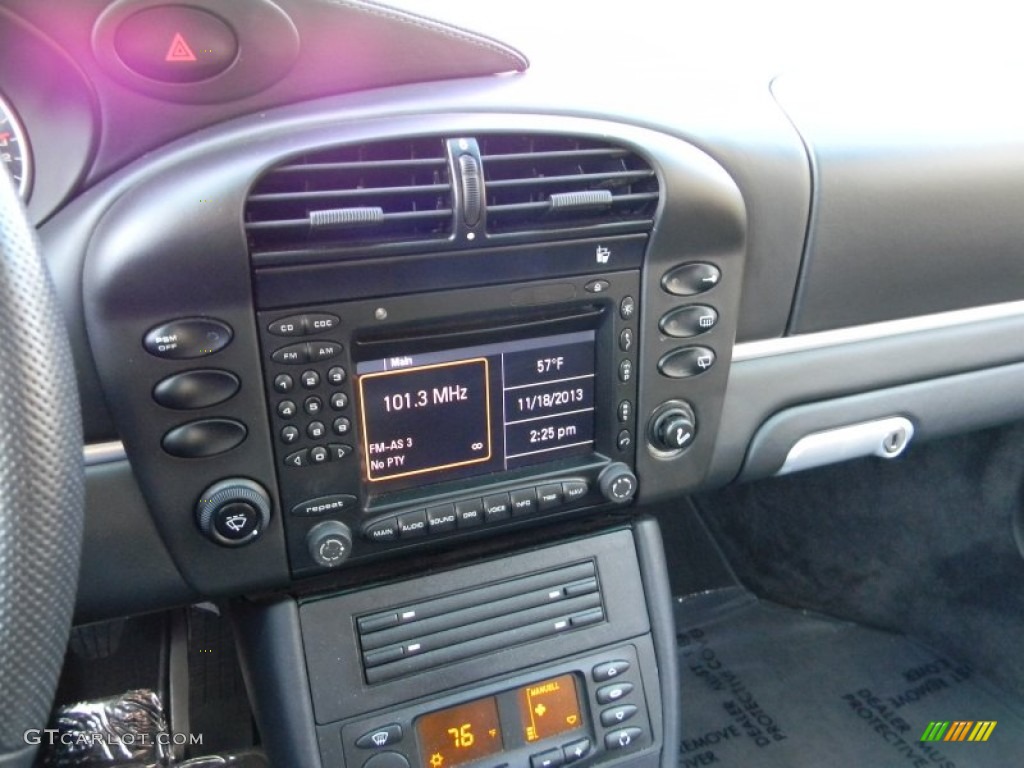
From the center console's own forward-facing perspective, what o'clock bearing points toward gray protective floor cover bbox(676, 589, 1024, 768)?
The gray protective floor cover is roughly at 8 o'clock from the center console.

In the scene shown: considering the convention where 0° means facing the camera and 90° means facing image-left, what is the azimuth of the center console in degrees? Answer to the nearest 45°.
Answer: approximately 0°
